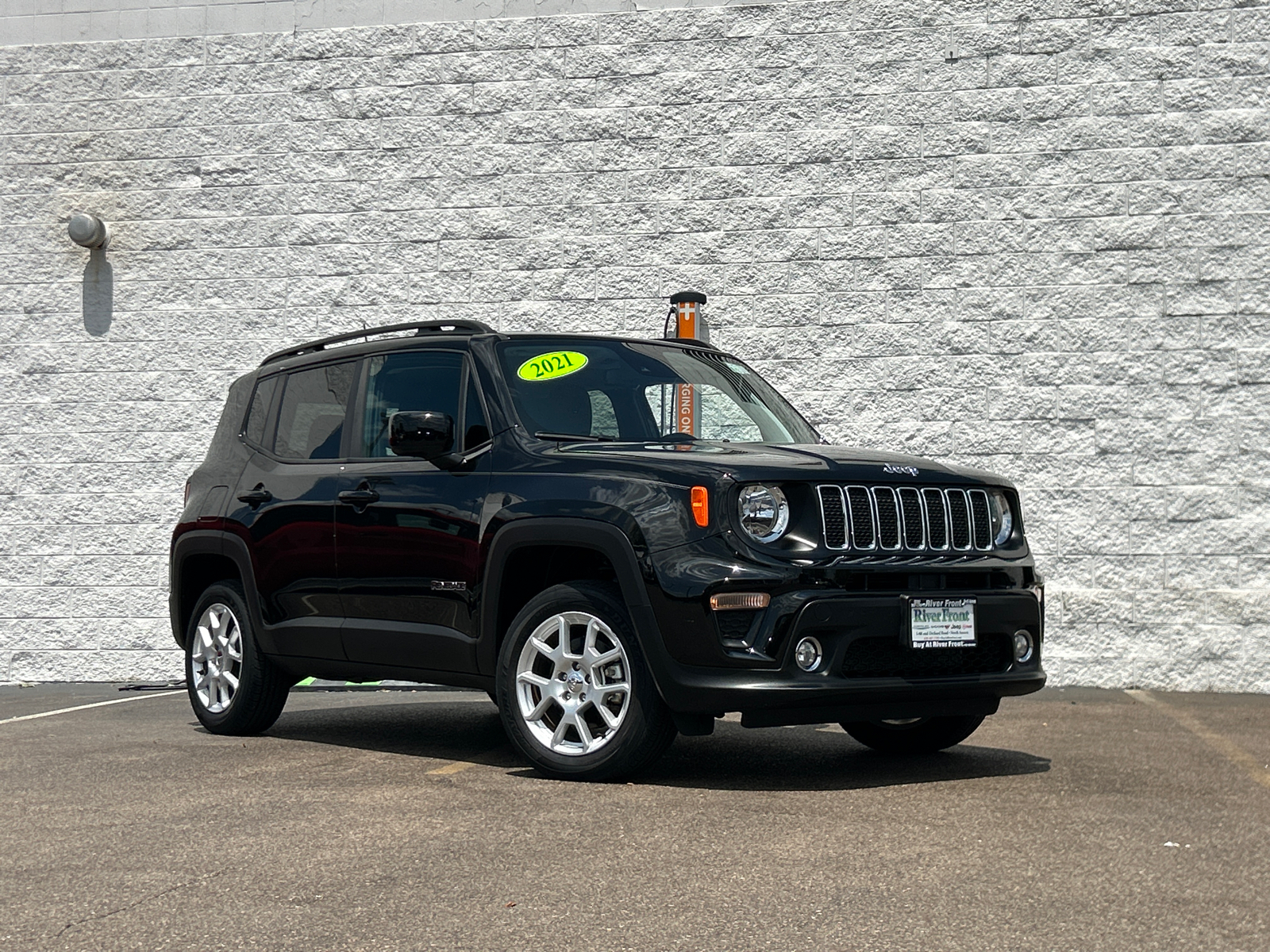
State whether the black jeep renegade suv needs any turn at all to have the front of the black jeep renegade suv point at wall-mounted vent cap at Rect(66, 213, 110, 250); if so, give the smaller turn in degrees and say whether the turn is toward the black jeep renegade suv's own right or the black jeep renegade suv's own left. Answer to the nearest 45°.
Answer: approximately 180°

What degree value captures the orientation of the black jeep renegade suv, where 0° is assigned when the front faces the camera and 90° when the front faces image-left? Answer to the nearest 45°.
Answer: approximately 315°

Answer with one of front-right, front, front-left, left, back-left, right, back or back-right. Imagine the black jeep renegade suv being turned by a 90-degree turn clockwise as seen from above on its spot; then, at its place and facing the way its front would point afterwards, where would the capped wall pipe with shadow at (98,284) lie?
right
